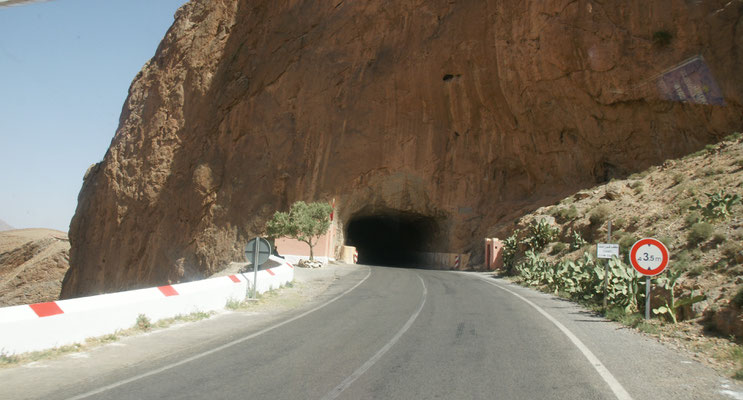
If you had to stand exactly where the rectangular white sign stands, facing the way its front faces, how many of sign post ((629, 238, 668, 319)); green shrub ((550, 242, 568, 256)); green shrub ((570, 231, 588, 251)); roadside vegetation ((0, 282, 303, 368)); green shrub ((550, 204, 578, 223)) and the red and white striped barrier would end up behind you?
3

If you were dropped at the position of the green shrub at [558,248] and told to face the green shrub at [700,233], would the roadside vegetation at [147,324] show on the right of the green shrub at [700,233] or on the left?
right

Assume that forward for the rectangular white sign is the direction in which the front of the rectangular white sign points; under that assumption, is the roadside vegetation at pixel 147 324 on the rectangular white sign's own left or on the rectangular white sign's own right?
on the rectangular white sign's own right

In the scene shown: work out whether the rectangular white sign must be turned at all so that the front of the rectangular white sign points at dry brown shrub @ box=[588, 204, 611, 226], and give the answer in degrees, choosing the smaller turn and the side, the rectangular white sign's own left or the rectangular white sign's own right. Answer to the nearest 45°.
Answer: approximately 180°

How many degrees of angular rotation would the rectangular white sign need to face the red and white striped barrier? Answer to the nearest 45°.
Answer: approximately 45° to its right

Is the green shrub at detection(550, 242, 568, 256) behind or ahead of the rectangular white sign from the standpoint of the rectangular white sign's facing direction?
behind

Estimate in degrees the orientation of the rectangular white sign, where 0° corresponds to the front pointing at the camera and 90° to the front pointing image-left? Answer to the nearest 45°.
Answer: approximately 0°

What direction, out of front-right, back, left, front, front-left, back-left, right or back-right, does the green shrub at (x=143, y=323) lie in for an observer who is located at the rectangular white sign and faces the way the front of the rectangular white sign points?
front-right

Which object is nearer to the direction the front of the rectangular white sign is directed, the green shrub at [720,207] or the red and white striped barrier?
the red and white striped barrier

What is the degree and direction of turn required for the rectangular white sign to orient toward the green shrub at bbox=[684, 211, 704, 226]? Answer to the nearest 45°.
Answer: approximately 135° to its left

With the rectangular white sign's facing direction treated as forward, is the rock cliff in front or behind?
behind

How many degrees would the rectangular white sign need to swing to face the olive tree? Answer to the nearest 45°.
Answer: approximately 135° to its right

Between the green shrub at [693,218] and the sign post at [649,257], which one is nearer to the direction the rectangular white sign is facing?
the sign post

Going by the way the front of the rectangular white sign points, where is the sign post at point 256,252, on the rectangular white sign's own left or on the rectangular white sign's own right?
on the rectangular white sign's own right

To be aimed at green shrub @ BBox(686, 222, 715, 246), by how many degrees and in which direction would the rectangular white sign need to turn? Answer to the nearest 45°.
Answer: approximately 135° to its left
